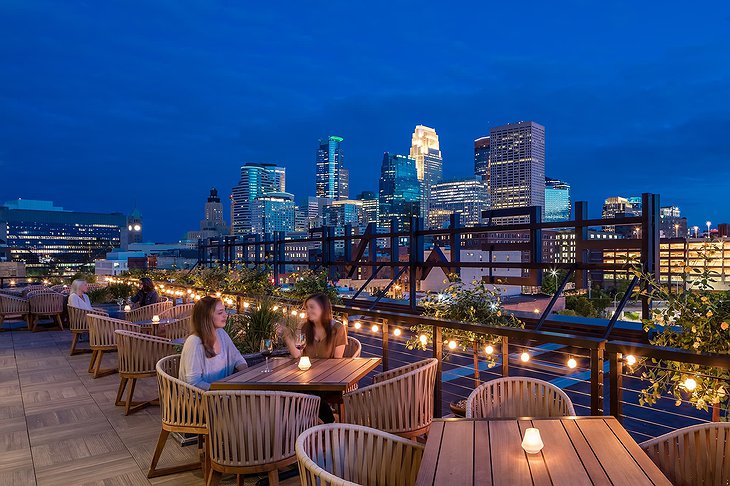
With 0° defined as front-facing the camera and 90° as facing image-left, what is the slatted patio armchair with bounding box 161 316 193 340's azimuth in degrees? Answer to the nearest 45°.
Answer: approximately 135°

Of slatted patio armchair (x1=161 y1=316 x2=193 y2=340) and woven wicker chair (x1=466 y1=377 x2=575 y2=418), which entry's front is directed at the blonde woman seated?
slatted patio armchair (x1=161 y1=316 x2=193 y2=340)

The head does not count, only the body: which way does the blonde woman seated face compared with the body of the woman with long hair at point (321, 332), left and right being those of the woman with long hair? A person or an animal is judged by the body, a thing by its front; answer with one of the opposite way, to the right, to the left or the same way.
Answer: the opposite way

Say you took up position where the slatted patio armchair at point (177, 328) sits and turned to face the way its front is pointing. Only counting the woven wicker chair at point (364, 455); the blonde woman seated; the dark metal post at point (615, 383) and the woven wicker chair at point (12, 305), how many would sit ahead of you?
2

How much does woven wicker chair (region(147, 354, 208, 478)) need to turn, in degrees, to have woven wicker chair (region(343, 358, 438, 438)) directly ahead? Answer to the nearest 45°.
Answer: approximately 45° to its right

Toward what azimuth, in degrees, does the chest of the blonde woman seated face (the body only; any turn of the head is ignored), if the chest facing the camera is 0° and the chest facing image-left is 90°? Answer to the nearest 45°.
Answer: approximately 270°

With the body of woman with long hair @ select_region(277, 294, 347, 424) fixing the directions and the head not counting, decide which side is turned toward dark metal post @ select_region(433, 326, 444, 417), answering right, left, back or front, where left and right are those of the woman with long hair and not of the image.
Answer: left

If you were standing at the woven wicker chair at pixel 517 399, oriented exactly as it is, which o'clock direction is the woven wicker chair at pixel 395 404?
the woven wicker chair at pixel 395 404 is roughly at 3 o'clock from the woven wicker chair at pixel 517 399.
